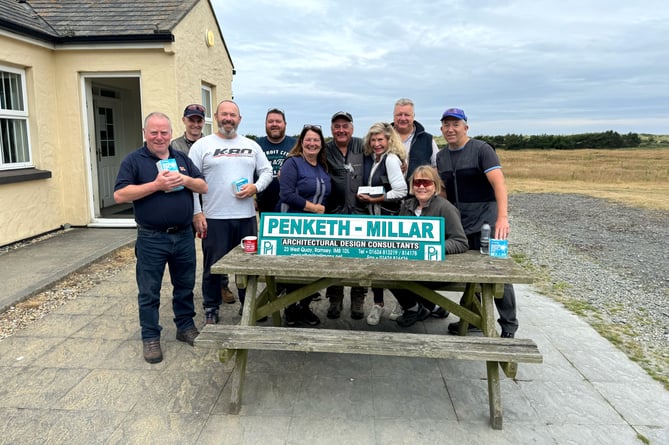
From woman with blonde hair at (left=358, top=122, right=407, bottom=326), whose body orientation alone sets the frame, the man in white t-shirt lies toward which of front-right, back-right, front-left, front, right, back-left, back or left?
front-right

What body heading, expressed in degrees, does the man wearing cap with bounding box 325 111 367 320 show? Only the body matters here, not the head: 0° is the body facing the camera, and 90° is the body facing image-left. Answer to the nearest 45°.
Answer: approximately 0°

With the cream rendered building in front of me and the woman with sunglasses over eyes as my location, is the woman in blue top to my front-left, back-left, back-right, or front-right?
front-left

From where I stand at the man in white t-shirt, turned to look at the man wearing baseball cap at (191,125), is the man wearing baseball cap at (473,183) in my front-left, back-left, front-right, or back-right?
back-right

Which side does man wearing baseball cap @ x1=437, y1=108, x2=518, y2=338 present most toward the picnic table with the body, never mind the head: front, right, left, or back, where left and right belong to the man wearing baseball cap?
front

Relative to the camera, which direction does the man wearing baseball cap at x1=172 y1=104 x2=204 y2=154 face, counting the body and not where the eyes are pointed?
toward the camera

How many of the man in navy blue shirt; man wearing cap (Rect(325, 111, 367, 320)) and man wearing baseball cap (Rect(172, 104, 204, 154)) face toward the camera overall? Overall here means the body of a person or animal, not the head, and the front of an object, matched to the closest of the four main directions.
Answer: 3

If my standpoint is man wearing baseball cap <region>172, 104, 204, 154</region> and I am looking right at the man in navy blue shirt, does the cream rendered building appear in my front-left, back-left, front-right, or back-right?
back-right

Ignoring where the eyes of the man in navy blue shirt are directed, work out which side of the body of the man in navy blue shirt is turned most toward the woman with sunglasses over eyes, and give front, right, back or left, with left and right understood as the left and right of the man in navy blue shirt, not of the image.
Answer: left

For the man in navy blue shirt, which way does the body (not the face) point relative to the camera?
toward the camera

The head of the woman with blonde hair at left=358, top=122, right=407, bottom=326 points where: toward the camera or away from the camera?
toward the camera

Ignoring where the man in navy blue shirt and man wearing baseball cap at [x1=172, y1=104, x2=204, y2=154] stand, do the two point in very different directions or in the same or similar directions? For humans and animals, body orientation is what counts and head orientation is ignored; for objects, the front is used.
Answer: same or similar directions

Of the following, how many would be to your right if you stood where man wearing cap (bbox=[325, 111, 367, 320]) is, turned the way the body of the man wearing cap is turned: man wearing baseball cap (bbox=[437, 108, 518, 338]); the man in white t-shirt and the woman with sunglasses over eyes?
1

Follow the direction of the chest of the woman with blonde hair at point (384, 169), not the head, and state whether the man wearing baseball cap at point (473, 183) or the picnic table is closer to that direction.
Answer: the picnic table

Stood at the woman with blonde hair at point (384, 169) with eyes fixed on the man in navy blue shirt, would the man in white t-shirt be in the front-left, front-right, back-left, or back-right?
front-right

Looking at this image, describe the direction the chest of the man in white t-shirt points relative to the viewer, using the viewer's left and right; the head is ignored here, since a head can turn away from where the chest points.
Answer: facing the viewer

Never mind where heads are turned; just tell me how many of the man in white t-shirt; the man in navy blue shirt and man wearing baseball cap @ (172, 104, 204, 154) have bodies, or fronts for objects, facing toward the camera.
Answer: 3

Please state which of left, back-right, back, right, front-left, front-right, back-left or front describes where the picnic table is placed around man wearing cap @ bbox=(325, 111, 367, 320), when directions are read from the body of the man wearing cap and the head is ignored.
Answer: front
